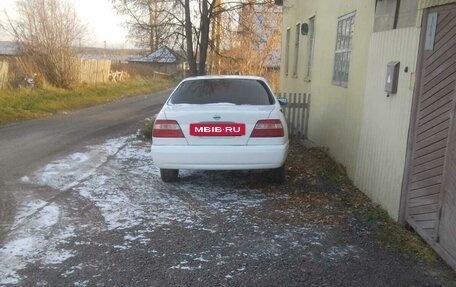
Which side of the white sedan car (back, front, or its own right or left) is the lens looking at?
back

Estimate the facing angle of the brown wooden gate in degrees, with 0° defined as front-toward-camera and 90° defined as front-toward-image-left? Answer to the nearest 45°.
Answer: approximately 45°

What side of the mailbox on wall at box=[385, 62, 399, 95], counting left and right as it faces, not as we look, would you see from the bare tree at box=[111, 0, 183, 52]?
right

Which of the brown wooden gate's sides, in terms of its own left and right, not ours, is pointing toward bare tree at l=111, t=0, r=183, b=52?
right

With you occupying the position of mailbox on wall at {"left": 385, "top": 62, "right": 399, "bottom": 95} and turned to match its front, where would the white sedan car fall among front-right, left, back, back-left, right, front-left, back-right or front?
front-right

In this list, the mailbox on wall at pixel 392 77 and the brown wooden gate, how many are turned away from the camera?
0

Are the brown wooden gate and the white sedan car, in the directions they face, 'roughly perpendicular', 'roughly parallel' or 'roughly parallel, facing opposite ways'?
roughly perpendicular

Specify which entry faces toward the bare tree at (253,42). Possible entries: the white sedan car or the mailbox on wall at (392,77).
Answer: the white sedan car

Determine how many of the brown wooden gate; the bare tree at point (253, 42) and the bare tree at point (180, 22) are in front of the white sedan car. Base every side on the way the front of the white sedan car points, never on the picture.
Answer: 2

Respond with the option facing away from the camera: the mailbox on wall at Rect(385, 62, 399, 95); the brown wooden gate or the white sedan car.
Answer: the white sedan car

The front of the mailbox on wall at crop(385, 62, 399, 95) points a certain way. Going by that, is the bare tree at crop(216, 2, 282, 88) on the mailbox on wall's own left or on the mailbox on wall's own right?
on the mailbox on wall's own right

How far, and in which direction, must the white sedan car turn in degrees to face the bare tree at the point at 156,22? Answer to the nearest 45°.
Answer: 0° — it already faces it

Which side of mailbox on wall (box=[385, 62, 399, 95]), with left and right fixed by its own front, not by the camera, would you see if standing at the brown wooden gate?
left

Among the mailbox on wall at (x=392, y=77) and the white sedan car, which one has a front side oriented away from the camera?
the white sedan car

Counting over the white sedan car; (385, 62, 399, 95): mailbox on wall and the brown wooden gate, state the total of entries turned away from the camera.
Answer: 1
